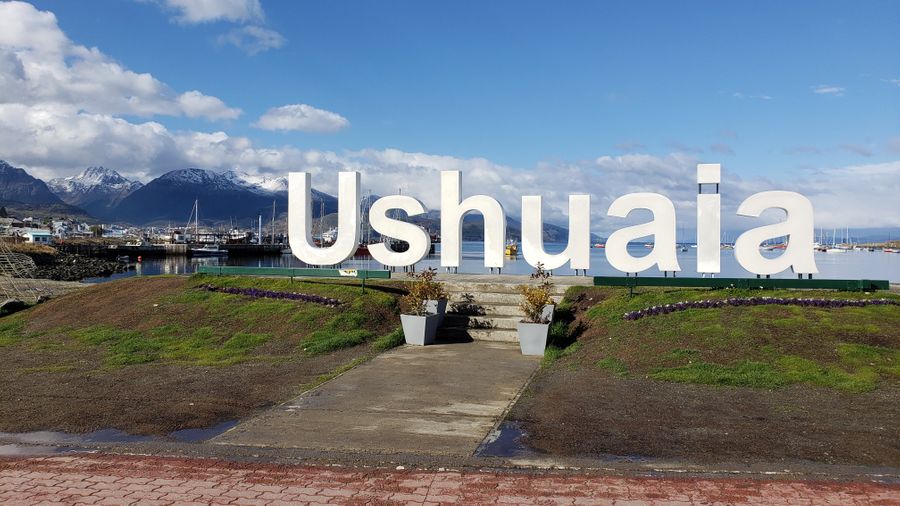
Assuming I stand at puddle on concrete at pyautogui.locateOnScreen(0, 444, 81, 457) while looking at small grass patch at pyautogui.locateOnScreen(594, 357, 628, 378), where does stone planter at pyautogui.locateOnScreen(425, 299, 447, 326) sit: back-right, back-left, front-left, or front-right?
front-left

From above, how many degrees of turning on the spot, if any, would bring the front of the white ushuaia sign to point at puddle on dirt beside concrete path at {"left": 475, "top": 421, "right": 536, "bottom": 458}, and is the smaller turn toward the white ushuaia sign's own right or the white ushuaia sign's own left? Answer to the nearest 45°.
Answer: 0° — it already faces it

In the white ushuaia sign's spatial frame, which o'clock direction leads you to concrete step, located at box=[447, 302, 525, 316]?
The concrete step is roughly at 1 o'clock from the white ushuaia sign.

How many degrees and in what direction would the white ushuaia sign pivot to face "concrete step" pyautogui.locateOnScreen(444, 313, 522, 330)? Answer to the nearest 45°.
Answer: approximately 45° to its right

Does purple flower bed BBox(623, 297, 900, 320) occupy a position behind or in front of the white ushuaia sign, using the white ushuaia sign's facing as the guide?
in front

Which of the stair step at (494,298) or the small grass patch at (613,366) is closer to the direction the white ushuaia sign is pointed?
the small grass patch

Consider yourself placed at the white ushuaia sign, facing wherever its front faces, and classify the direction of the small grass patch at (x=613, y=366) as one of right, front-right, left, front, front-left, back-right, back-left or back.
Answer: front

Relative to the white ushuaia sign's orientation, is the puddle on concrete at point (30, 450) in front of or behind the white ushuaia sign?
in front

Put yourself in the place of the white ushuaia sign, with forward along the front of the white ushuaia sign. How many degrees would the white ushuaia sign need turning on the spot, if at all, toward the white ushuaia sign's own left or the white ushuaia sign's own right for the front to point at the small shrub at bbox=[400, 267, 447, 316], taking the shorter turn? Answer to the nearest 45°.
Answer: approximately 45° to the white ushuaia sign's own right

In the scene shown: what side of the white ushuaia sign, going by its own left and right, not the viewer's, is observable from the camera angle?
front

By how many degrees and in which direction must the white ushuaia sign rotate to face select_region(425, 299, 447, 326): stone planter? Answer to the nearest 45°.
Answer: approximately 45° to its right

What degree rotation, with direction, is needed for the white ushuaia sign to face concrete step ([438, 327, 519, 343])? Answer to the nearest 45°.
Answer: approximately 45° to its right

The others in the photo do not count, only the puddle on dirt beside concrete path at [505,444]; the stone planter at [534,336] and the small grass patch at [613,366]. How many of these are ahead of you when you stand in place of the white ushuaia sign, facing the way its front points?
3

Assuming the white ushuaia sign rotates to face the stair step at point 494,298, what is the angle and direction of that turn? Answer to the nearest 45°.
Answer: approximately 45° to its right

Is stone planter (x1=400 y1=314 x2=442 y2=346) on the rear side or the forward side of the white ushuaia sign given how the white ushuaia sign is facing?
on the forward side

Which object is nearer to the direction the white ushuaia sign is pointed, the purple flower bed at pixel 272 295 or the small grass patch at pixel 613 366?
the small grass patch

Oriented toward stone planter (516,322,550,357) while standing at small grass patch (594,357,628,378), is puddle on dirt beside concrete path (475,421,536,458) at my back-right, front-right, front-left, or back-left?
back-left
